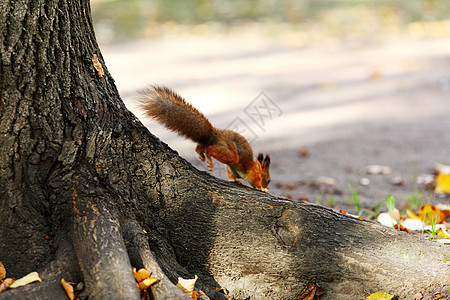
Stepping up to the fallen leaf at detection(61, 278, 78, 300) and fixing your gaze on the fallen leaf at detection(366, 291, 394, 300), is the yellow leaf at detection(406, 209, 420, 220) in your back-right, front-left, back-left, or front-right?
front-left

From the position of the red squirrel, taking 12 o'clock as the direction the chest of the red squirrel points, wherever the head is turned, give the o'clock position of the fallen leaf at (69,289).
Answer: The fallen leaf is roughly at 4 o'clock from the red squirrel.

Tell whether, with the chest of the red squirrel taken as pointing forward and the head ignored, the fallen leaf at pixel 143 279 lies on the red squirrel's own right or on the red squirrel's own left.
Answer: on the red squirrel's own right

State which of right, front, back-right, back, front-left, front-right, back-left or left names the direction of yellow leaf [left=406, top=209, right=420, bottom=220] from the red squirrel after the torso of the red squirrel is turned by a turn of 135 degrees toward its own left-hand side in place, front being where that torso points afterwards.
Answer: back-right

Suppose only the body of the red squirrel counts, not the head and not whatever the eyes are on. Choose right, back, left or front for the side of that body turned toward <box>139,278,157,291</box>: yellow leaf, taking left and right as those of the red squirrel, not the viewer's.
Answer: right

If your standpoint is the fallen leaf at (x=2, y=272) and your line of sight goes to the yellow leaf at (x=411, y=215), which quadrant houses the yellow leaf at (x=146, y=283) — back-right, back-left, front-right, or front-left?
front-right

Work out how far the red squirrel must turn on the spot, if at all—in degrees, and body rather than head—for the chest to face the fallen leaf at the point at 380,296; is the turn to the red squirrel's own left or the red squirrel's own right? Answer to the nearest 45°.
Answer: approximately 45° to the red squirrel's own right

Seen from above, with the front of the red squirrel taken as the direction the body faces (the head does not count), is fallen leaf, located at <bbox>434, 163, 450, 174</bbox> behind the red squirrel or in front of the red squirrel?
in front

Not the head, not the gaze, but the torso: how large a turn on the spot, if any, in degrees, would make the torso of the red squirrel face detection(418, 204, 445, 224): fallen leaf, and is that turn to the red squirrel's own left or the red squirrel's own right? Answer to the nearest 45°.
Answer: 0° — it already faces it

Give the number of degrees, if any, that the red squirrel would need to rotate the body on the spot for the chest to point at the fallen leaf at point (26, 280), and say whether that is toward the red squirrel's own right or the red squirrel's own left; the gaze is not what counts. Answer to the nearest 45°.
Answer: approximately 135° to the red squirrel's own right

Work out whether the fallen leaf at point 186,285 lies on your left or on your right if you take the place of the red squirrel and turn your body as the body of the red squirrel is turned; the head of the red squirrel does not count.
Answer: on your right

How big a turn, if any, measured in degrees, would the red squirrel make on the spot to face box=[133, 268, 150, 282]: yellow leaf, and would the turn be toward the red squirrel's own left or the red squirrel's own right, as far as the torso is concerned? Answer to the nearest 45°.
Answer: approximately 90° to the red squirrel's own right

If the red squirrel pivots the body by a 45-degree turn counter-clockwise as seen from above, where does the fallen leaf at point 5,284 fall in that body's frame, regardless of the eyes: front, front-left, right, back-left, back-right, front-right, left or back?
back

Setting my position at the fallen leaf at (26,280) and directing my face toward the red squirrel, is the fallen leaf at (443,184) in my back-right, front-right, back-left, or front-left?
front-right

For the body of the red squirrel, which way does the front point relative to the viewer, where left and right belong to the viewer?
facing to the right of the viewer
